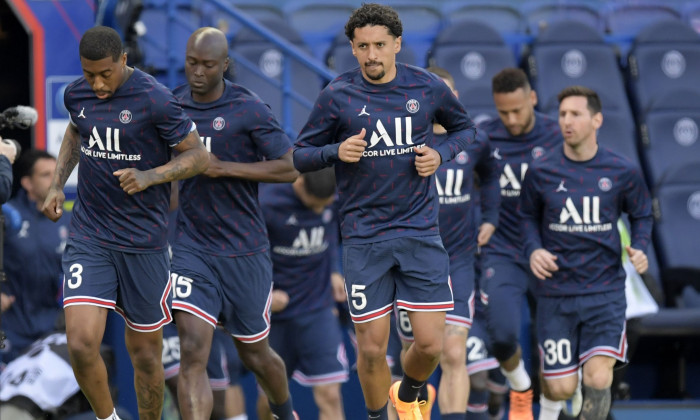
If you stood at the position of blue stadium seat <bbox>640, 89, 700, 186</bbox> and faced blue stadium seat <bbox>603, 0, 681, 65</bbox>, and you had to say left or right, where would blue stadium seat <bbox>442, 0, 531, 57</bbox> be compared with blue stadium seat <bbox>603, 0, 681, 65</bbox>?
left

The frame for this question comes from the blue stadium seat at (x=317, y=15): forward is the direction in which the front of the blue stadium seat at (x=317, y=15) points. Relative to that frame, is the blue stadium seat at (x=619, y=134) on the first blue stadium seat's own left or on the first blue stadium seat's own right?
on the first blue stadium seat's own left

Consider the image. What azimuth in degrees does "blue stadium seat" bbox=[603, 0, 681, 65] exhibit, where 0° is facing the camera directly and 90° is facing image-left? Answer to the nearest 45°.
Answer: approximately 0°

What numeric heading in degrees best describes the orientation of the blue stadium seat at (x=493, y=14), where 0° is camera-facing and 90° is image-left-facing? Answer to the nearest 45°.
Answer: approximately 0°

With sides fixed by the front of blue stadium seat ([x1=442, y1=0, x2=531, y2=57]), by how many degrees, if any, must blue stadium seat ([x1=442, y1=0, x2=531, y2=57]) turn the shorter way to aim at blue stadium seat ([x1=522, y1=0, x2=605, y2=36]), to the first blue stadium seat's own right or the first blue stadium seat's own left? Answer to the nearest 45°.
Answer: approximately 90° to the first blue stadium seat's own left

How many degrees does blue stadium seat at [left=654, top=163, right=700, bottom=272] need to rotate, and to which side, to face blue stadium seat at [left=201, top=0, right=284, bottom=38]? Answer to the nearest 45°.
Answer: approximately 90° to its right
